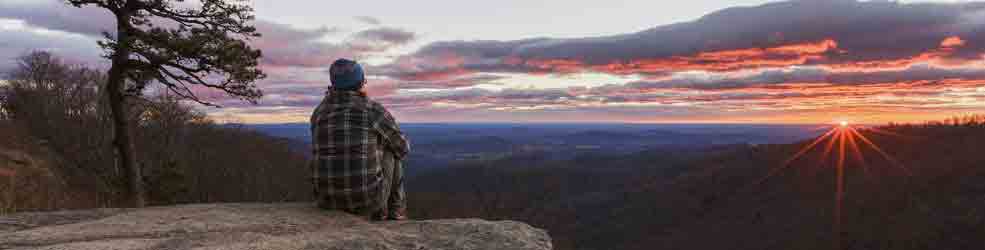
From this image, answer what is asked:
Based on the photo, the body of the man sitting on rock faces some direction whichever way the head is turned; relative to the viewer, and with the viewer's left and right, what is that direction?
facing away from the viewer and to the right of the viewer
